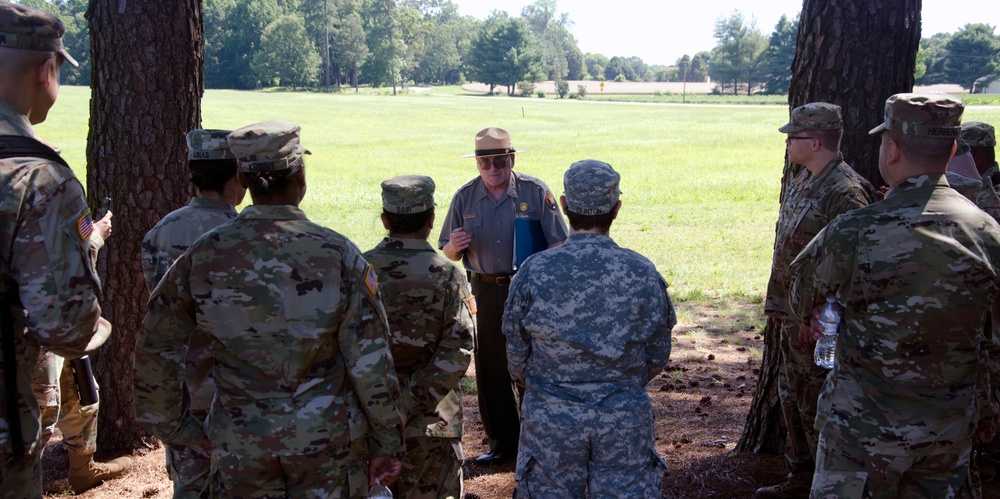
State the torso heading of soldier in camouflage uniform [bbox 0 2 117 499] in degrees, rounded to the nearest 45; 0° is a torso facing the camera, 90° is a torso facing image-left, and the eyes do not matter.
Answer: approximately 225°

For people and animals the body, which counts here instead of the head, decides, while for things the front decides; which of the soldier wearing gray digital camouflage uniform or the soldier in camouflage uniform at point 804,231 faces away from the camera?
the soldier wearing gray digital camouflage uniform

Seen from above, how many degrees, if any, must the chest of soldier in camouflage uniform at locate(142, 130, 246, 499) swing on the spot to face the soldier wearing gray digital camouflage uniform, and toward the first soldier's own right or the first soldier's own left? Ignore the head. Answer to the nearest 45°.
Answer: approximately 90° to the first soldier's own right

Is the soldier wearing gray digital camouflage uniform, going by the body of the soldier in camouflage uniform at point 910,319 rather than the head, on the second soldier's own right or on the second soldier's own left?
on the second soldier's own left

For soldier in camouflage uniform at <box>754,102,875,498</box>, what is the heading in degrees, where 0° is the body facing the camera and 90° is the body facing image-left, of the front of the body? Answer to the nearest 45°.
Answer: approximately 90°

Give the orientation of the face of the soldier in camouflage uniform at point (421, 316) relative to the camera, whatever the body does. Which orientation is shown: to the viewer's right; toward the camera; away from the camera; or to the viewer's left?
away from the camera

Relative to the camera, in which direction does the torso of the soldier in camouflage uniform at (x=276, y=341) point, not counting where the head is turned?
away from the camera

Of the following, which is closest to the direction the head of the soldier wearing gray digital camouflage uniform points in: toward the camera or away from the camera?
away from the camera

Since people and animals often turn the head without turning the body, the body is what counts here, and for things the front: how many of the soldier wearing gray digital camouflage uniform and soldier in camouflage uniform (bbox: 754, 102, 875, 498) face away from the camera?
1

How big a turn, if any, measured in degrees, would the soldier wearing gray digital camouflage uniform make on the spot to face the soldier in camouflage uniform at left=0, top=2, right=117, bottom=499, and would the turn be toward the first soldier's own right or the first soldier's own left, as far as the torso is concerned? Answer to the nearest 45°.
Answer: approximately 90° to the first soldier's own left

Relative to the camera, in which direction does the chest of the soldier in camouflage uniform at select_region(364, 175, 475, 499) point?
away from the camera

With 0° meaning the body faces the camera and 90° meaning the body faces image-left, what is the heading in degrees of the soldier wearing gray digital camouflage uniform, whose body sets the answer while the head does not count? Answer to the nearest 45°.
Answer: approximately 180°

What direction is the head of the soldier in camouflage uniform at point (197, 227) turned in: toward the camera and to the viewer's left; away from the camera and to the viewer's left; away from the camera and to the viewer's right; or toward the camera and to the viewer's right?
away from the camera and to the viewer's right
